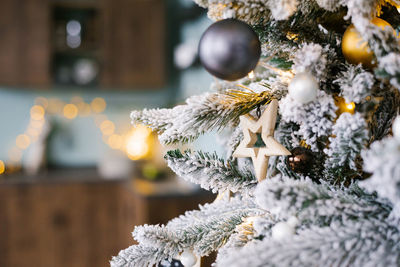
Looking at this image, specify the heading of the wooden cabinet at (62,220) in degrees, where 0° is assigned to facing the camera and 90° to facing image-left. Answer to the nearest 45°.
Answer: approximately 0°

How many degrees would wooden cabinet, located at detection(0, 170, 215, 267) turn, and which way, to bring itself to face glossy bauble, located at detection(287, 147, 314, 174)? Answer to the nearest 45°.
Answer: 0° — it already faces it

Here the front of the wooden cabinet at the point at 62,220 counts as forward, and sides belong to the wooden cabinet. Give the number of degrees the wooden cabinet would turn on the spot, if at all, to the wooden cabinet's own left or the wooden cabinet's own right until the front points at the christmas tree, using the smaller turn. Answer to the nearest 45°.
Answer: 0° — it already faces it

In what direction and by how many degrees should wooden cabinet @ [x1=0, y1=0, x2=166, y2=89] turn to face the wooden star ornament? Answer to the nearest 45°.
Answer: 0° — it already faces it

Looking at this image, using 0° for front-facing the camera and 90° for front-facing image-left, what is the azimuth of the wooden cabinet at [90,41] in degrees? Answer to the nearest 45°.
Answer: approximately 0°

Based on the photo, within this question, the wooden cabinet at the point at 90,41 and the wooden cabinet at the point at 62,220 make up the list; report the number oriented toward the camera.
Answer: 2

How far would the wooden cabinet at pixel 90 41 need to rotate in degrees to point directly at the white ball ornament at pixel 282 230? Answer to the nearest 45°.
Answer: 0° — it already faces it
